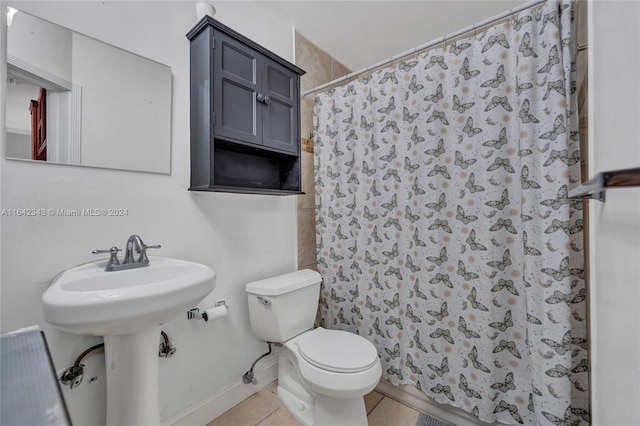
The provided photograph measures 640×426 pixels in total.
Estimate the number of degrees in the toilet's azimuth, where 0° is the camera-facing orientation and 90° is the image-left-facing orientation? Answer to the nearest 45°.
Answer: approximately 315°

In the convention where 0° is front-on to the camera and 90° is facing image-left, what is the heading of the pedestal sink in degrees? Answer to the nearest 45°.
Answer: approximately 315°

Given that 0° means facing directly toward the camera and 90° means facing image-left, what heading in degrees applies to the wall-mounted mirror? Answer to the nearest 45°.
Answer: approximately 315°

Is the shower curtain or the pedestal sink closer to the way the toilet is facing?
the shower curtain
